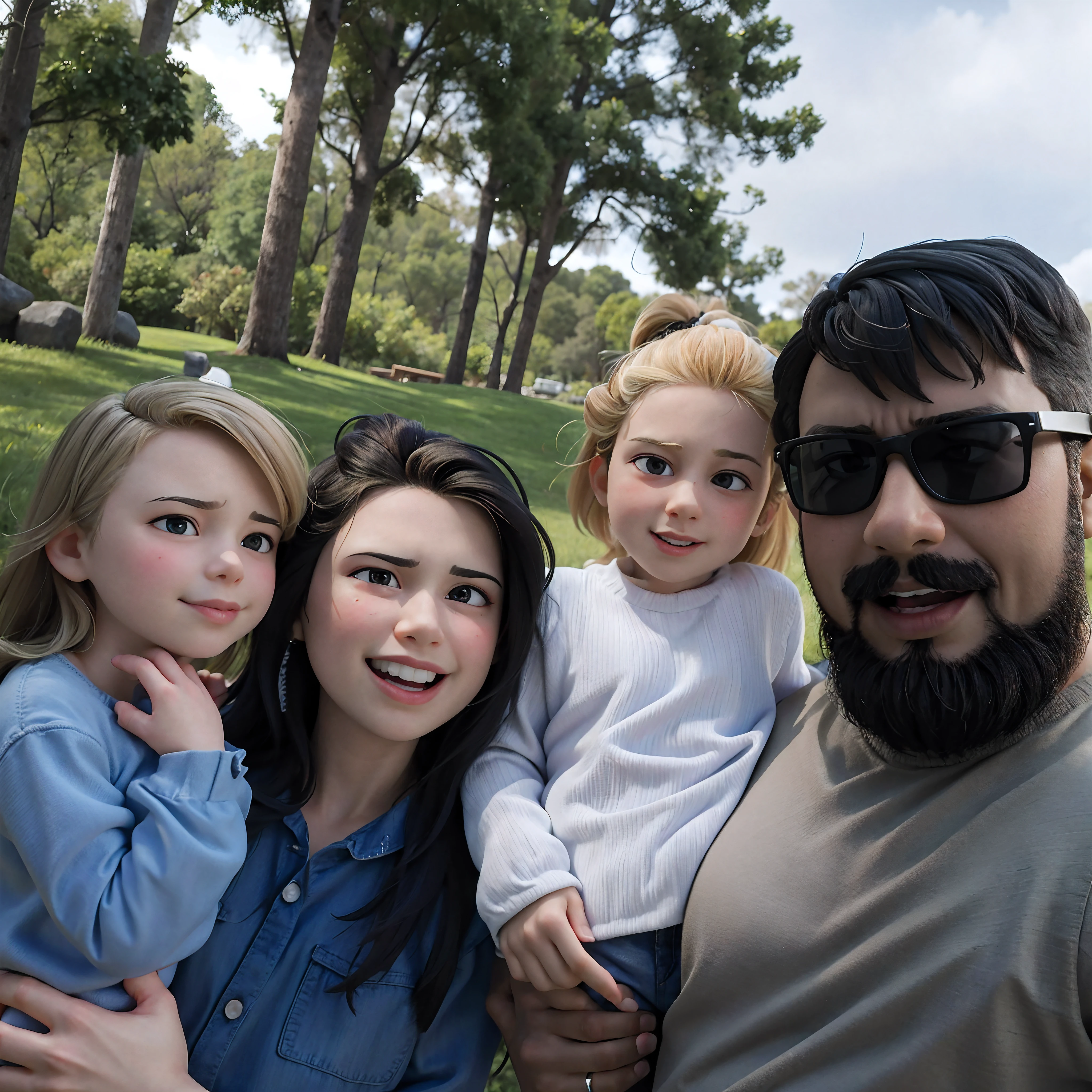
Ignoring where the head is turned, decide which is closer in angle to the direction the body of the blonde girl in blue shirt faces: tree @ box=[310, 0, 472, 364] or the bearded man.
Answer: the bearded man

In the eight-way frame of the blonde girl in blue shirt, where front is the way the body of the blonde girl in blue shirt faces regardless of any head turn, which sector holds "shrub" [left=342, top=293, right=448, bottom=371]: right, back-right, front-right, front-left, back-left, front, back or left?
back-left

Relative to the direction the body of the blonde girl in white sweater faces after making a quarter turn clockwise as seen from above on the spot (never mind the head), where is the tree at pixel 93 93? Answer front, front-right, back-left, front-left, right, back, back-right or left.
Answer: front-right

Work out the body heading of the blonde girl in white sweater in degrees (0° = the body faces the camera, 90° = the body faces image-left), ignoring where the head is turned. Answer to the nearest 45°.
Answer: approximately 0°

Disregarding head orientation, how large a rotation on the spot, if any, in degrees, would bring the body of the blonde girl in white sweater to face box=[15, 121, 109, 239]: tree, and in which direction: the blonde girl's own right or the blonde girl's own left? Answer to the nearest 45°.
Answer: approximately 135° to the blonde girl's own right

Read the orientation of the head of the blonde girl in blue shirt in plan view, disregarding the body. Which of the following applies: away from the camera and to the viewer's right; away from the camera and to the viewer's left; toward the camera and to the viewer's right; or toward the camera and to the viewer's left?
toward the camera and to the viewer's right

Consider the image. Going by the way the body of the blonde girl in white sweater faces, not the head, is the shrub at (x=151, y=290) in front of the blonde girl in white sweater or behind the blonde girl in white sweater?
behind

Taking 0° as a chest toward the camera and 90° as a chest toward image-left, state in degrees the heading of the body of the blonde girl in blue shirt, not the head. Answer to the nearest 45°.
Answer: approximately 315°

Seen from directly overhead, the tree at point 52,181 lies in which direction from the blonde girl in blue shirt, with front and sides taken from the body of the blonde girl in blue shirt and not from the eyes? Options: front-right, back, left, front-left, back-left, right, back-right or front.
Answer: back-left

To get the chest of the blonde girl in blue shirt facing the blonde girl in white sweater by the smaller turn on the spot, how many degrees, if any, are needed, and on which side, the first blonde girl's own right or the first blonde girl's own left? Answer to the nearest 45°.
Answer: approximately 45° to the first blonde girl's own left
